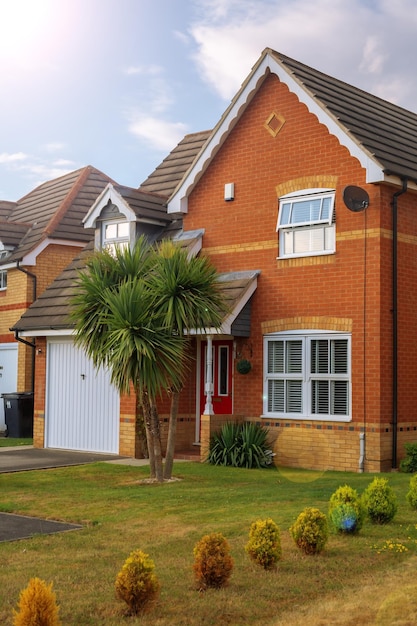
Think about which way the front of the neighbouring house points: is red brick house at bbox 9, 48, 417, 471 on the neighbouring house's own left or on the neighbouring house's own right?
on the neighbouring house's own left

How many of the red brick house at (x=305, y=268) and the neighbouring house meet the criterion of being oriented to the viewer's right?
0

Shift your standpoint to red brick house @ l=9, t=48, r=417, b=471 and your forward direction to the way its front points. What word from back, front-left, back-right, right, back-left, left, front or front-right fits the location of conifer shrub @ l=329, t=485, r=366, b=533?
front-left

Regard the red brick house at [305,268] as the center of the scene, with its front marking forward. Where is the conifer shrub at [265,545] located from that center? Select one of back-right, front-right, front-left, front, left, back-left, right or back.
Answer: front-left

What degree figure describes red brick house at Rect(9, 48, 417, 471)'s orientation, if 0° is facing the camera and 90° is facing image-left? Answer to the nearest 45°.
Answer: approximately 45°

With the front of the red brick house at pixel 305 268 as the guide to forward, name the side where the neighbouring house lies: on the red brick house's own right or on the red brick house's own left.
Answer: on the red brick house's own right

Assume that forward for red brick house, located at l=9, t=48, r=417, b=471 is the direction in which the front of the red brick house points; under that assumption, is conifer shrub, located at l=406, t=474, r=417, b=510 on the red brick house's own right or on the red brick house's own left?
on the red brick house's own left

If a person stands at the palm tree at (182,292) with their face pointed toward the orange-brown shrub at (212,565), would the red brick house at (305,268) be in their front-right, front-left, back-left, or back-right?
back-left

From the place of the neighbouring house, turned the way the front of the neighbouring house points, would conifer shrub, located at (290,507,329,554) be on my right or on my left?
on my left

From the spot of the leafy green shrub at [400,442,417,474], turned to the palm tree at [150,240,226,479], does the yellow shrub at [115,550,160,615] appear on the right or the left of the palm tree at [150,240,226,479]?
left

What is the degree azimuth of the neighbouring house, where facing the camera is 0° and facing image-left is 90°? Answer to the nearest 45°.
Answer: approximately 45°
